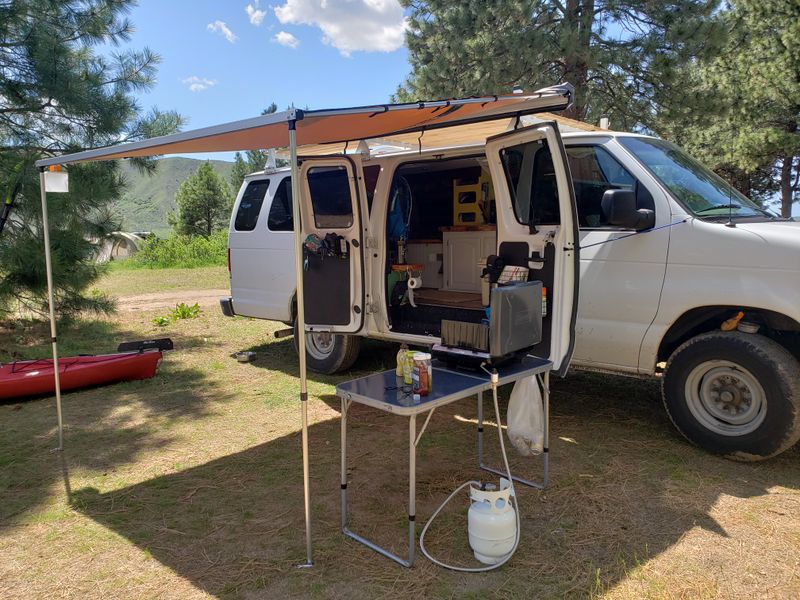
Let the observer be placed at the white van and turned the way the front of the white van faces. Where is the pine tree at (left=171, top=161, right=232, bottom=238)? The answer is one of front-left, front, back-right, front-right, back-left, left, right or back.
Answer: back

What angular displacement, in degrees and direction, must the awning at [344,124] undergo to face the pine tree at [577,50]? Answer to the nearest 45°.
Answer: approximately 180°

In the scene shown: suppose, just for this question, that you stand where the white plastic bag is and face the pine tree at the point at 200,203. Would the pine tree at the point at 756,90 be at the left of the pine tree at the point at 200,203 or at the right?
right

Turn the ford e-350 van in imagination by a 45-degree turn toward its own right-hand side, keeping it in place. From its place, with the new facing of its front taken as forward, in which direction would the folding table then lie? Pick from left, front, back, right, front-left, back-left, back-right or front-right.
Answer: front

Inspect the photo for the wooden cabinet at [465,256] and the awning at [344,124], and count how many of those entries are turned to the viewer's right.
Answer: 0

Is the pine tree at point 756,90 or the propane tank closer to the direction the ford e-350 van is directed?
the propane tank

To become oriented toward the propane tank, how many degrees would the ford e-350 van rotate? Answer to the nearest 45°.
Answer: approximately 45° to its right

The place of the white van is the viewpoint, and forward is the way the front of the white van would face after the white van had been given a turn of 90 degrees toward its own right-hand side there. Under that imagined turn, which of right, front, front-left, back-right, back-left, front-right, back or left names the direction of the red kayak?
front-right

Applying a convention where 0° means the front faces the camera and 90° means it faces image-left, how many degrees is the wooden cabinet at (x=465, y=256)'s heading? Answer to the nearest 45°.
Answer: approximately 0°

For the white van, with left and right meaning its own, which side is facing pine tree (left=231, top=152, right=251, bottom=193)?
back

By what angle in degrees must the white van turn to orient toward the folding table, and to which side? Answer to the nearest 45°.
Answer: approximately 90° to its right

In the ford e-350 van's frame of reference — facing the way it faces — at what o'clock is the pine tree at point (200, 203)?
The pine tree is roughly at 7 o'clock from the ford e-350 van.

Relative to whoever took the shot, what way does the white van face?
facing the viewer and to the right of the viewer

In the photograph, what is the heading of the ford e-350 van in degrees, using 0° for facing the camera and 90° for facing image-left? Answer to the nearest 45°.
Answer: approximately 315°

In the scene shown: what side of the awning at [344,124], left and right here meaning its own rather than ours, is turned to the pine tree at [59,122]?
right

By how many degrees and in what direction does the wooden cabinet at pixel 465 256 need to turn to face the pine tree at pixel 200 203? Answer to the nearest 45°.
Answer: approximately 135° to its right
